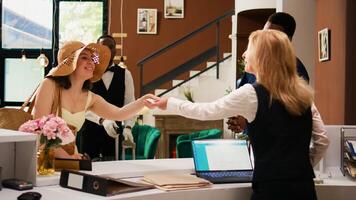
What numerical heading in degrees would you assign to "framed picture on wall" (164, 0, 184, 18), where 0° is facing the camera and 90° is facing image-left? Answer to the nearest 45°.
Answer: approximately 0°

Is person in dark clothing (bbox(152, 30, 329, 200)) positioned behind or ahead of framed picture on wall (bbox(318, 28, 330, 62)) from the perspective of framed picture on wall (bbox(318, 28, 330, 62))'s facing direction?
ahead

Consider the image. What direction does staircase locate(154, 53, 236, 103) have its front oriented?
to the viewer's left

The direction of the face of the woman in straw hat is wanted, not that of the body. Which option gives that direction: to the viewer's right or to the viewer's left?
to the viewer's right

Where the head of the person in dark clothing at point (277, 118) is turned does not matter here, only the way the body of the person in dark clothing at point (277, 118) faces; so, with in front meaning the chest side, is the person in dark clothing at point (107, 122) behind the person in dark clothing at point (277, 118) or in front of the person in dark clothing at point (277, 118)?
in front

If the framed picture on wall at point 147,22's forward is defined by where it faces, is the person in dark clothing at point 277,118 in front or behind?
in front

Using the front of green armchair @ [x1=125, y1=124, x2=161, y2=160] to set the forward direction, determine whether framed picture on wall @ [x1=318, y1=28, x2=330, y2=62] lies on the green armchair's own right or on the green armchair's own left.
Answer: on the green armchair's own left

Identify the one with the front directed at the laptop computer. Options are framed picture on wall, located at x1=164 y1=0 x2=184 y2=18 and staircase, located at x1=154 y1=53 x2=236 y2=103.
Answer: the framed picture on wall
